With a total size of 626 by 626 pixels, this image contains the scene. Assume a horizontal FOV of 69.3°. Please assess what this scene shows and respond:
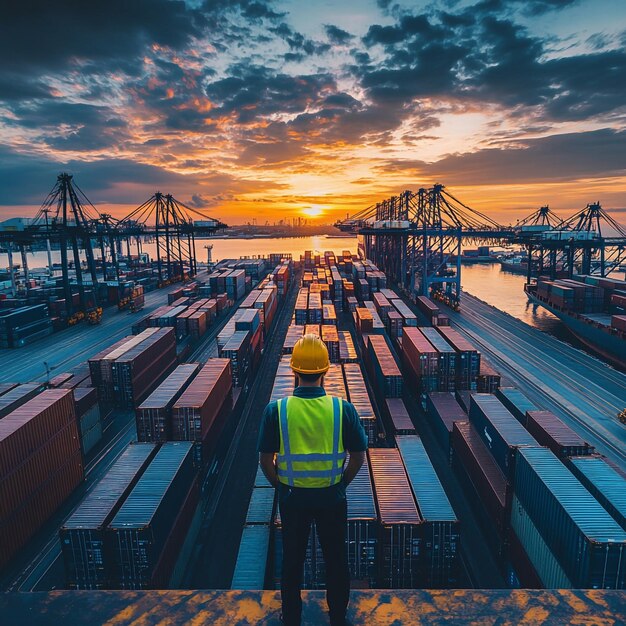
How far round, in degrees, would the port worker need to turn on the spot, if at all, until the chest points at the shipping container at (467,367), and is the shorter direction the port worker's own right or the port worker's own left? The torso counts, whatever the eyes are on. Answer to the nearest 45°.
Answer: approximately 45° to the port worker's own right

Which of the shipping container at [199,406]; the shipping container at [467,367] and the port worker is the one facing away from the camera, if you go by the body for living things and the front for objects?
the port worker

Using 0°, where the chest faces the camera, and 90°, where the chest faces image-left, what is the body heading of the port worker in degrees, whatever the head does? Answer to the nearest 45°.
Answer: approximately 180°

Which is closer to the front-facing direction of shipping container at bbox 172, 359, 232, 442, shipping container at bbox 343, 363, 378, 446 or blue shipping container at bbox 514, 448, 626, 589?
the blue shipping container

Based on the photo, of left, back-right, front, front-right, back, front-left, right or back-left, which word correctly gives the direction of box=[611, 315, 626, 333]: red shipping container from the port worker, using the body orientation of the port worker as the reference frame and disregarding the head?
front-right

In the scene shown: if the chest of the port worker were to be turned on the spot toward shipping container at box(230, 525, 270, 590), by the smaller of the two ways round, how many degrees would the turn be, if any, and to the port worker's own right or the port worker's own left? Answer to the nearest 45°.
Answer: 0° — they already face it

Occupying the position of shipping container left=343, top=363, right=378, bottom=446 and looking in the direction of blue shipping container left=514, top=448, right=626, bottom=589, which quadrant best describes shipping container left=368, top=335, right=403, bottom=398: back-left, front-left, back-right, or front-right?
back-left

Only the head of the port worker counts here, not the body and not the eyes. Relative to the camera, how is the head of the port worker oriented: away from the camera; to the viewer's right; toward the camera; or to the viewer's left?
away from the camera
